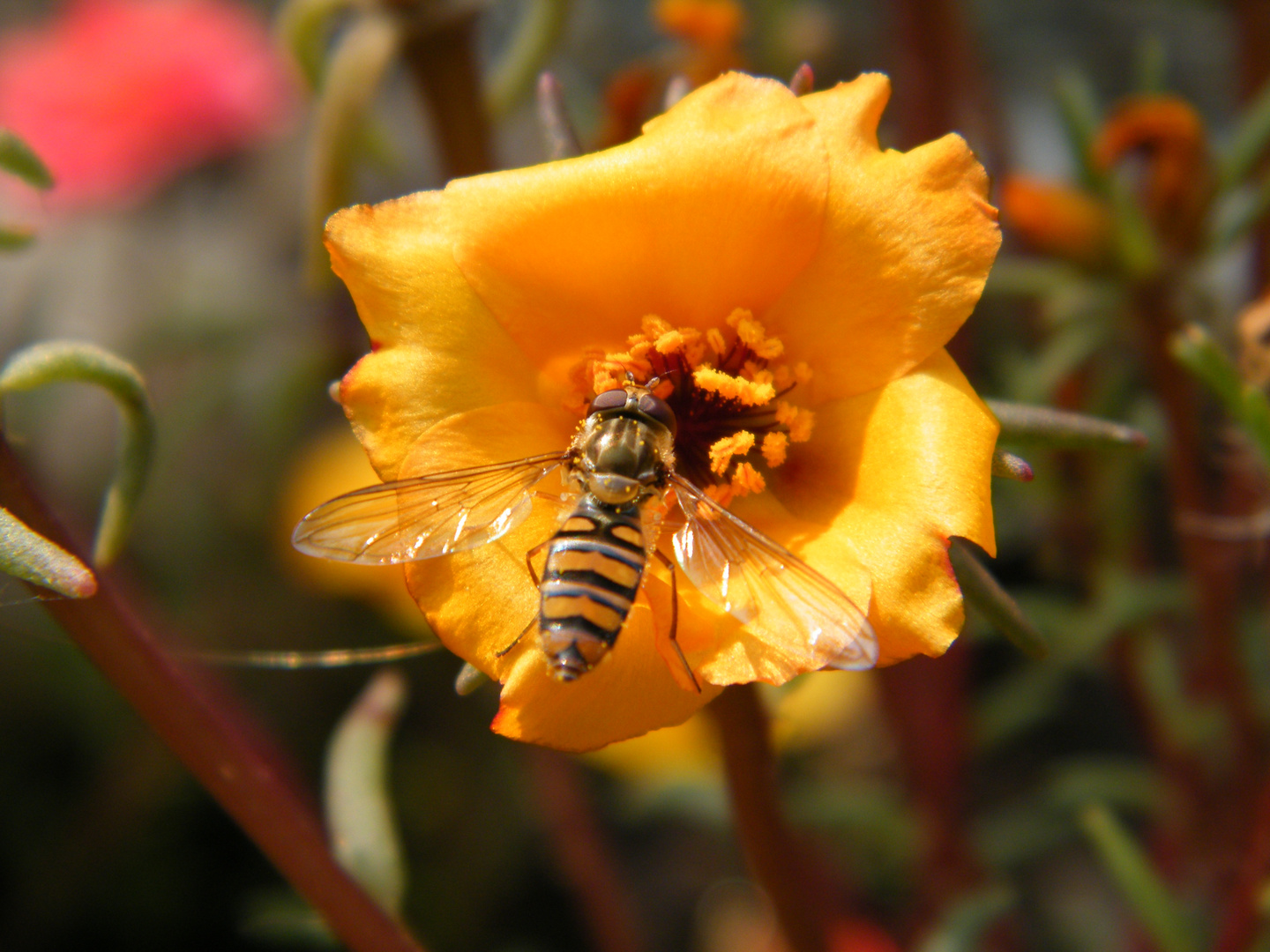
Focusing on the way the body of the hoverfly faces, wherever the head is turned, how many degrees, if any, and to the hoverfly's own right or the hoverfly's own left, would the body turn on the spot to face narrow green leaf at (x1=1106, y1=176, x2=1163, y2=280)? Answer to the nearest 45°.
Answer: approximately 45° to the hoverfly's own right

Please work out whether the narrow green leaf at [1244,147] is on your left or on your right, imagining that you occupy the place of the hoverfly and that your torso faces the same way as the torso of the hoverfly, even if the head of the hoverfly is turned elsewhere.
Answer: on your right

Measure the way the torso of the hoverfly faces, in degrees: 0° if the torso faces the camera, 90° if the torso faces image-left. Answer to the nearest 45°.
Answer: approximately 180°

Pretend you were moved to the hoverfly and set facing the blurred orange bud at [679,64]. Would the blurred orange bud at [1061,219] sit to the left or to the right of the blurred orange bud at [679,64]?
right

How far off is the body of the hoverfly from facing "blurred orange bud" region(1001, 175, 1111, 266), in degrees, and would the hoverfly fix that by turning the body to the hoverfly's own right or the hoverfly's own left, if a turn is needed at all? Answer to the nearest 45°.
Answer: approximately 45° to the hoverfly's own right

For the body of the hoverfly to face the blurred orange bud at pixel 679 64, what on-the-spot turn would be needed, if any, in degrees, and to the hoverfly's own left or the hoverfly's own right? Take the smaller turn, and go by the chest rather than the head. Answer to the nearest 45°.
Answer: approximately 45° to the hoverfly's own right

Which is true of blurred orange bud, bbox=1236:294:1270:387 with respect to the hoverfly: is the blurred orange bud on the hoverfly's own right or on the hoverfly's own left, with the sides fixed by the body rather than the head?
on the hoverfly's own right
